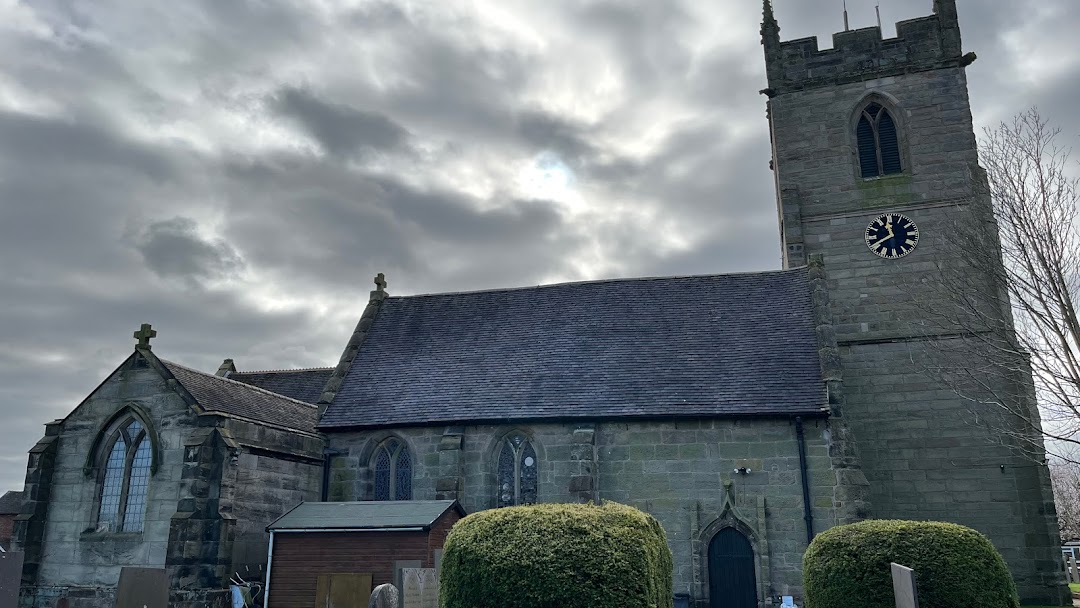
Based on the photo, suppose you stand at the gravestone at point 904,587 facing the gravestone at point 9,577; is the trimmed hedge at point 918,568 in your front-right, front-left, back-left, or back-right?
back-right

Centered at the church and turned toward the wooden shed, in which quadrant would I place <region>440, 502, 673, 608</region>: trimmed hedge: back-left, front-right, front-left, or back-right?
front-left

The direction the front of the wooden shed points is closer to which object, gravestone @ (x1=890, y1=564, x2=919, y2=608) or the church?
the gravestone

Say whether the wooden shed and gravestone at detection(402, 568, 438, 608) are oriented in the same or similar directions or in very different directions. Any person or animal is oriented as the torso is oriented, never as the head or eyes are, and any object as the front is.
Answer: same or similar directions

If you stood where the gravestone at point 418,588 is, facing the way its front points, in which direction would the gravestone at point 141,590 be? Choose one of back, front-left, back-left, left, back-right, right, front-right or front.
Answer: front-right

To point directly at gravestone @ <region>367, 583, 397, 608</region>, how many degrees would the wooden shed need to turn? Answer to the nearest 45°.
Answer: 0° — it already faces it

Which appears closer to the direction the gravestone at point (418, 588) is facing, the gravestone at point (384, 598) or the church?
the gravestone

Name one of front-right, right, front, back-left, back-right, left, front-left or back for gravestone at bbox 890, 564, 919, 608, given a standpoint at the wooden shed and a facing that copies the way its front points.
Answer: front-left

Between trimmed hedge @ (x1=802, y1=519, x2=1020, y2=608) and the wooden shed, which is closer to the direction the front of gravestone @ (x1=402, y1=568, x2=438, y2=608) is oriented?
the trimmed hedge

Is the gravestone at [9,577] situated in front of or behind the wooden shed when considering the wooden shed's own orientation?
in front

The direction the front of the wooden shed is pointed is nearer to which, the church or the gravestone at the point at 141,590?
the gravestone

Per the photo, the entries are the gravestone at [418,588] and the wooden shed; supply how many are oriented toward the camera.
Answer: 2

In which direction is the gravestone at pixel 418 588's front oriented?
toward the camera

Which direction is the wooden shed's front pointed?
toward the camera

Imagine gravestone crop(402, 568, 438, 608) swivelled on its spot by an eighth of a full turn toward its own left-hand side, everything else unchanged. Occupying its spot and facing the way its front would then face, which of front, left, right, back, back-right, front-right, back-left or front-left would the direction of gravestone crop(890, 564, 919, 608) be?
front

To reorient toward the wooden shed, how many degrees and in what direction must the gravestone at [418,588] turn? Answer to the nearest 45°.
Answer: approximately 180°

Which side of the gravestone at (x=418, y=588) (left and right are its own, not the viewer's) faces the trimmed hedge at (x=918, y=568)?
left

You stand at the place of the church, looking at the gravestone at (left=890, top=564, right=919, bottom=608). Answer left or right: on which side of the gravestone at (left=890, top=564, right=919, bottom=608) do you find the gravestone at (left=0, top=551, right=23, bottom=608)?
right
